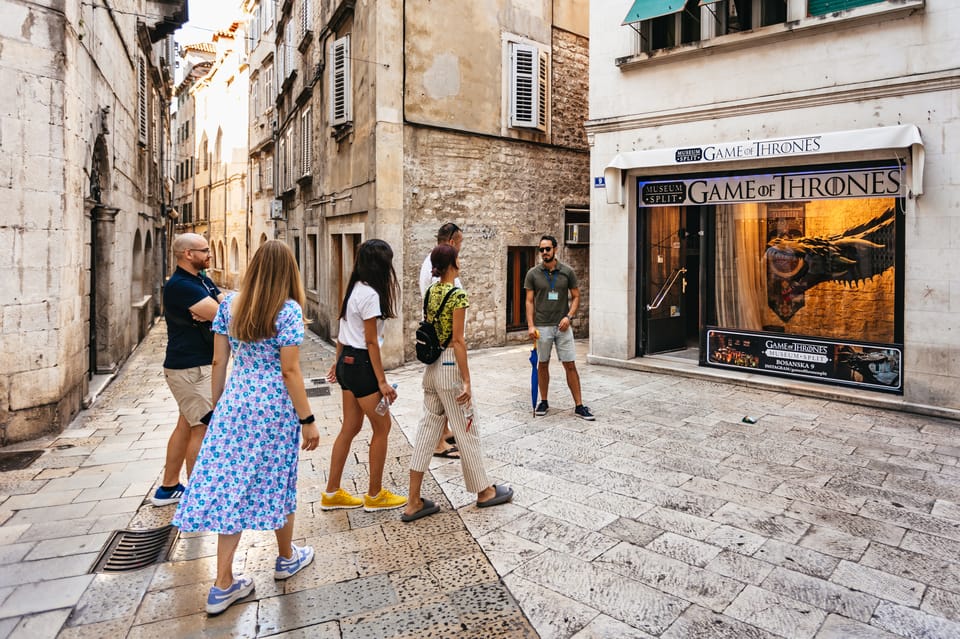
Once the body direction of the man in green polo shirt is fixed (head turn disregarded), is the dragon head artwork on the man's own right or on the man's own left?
on the man's own left

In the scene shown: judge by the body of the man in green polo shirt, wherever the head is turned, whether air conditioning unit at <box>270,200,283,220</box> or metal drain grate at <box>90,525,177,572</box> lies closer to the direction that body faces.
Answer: the metal drain grate

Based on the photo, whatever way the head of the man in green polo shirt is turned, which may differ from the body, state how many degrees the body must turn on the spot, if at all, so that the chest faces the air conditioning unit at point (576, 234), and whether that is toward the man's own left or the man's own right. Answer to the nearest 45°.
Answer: approximately 180°

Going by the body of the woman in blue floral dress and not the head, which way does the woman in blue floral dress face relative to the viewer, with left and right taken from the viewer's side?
facing away from the viewer and to the right of the viewer

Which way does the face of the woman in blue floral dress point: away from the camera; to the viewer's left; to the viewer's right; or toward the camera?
away from the camera

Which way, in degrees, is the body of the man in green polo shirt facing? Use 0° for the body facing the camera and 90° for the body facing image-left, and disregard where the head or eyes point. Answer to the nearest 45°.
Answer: approximately 0°

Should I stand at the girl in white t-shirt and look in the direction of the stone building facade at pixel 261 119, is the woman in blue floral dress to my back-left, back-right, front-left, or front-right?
back-left

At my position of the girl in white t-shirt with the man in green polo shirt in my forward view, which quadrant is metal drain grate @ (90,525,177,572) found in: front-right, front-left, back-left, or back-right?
back-left

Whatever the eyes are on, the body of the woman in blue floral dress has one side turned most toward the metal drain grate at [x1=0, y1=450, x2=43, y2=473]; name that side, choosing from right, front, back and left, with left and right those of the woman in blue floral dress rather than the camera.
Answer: left
